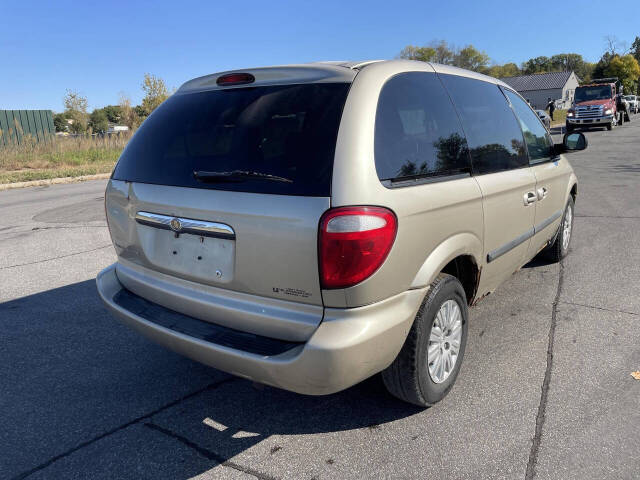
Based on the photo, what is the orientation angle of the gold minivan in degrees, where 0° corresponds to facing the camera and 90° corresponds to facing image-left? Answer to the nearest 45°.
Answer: approximately 225°

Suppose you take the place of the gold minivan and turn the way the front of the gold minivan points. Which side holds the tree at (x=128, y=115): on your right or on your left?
on your left
